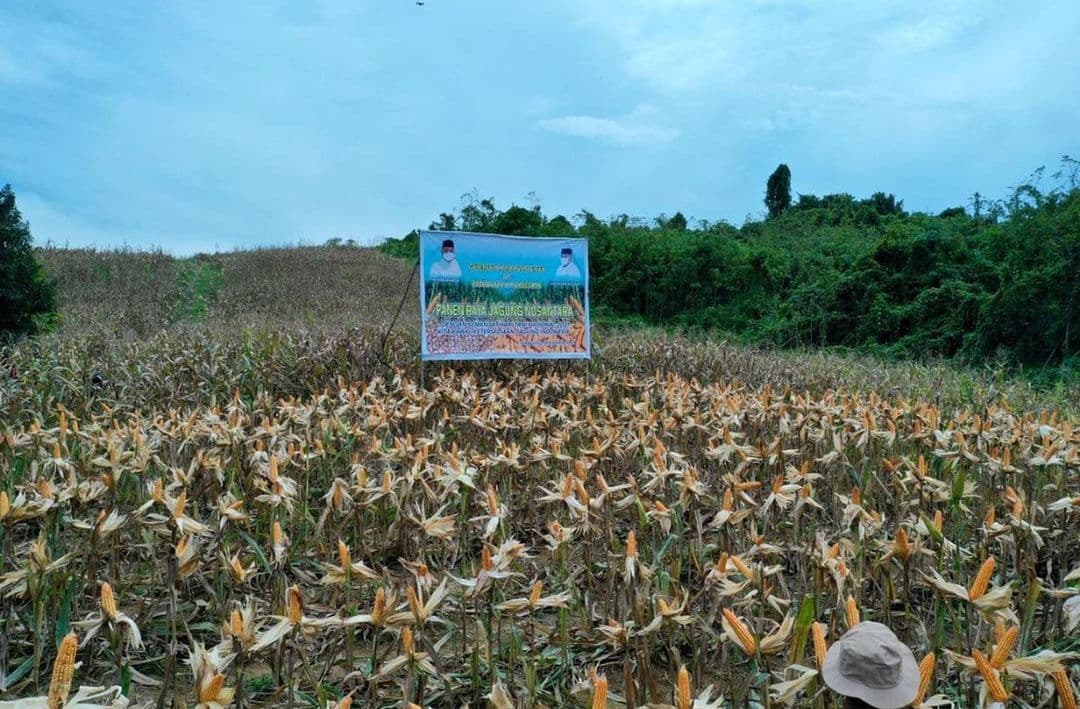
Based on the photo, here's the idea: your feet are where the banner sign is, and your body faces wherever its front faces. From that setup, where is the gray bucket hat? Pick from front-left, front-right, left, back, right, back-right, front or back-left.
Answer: front

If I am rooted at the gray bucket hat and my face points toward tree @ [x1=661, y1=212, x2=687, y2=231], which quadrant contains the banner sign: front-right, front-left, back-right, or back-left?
front-left

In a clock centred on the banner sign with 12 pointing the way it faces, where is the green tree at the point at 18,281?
The green tree is roughly at 4 o'clock from the banner sign.

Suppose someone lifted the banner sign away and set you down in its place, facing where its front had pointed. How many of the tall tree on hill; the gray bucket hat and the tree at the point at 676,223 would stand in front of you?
1

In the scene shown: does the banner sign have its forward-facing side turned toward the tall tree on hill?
no

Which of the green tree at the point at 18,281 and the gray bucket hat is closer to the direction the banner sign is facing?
the gray bucket hat

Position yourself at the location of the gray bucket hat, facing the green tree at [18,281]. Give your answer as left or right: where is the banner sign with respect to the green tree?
right

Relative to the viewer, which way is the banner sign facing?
toward the camera

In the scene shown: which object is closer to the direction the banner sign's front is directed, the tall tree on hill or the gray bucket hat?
the gray bucket hat

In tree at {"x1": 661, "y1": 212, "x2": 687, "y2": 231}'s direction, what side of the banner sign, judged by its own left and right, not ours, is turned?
back

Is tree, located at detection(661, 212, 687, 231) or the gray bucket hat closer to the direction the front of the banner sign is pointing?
the gray bucket hat
